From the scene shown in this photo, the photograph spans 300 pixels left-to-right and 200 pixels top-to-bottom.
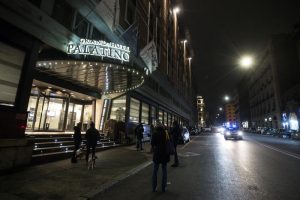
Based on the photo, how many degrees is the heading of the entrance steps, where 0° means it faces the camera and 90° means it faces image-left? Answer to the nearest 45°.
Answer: approximately 315°

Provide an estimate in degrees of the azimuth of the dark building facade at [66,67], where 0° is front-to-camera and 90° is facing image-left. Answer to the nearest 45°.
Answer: approximately 315°

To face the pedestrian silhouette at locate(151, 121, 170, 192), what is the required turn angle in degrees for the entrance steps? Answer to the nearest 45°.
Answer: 0° — it already faces them
